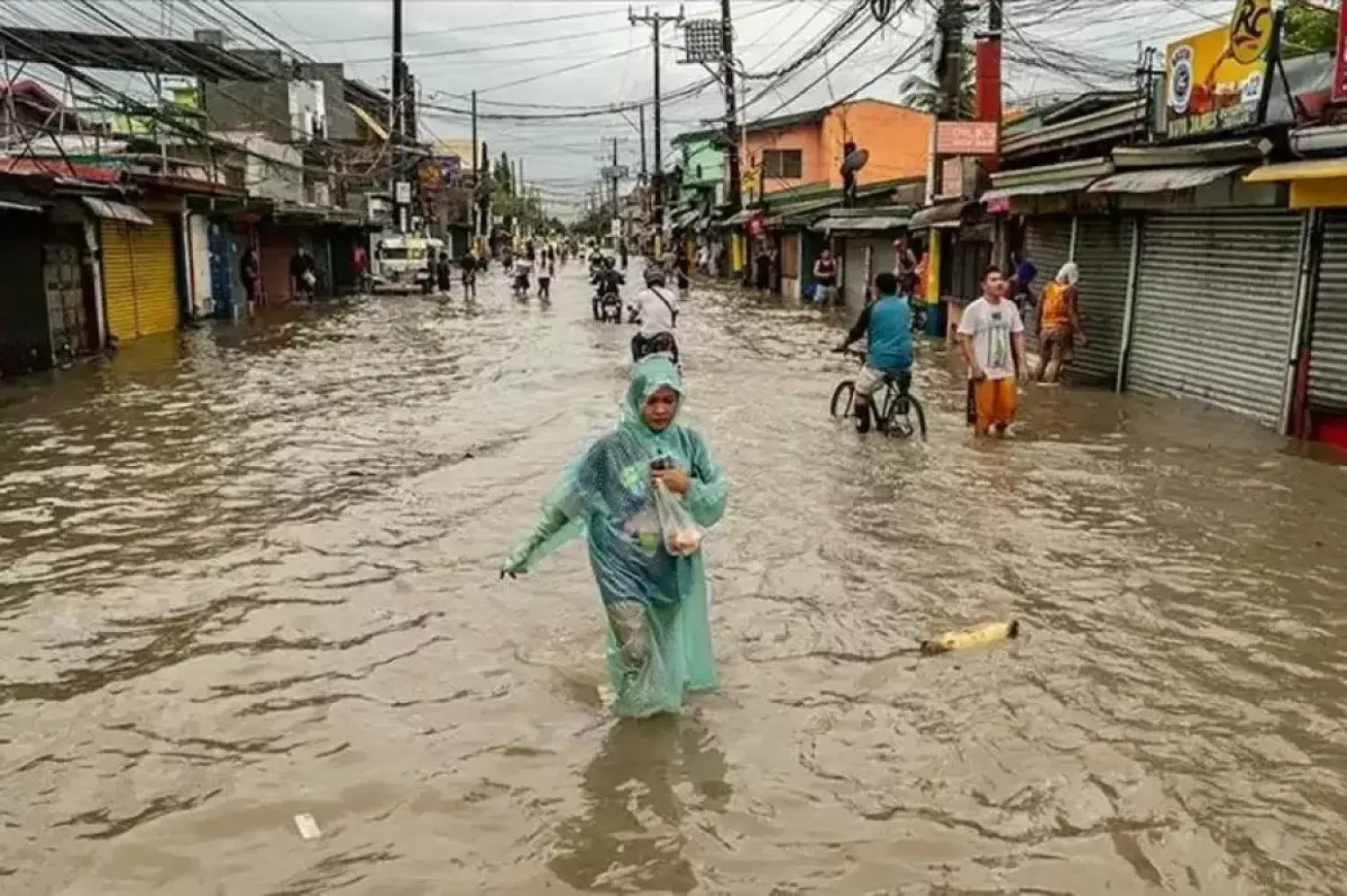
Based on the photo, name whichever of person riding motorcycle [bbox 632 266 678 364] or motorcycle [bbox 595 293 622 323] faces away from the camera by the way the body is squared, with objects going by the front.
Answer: the person riding motorcycle

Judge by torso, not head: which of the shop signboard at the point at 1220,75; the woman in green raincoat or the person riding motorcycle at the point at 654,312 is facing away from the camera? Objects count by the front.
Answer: the person riding motorcycle

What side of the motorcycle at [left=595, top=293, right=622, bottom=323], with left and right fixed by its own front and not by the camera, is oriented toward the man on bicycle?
front

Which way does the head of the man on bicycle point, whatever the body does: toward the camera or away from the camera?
away from the camera

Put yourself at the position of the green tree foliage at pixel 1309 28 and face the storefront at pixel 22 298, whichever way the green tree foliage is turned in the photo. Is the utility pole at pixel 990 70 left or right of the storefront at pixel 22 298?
right

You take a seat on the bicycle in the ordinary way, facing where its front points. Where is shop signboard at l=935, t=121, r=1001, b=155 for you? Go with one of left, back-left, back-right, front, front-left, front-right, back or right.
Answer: front-right

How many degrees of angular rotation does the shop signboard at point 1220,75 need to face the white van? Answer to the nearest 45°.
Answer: approximately 90° to its right

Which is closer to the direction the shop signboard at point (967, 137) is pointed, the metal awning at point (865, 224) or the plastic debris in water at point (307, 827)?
the plastic debris in water

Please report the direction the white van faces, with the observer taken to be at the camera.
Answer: facing the viewer

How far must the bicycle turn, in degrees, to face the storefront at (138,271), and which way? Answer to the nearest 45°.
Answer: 0° — it already faces it

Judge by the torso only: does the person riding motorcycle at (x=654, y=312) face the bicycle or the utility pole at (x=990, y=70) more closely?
the utility pole

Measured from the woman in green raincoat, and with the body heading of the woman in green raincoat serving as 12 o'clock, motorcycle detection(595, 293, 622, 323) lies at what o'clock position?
The motorcycle is roughly at 6 o'clock from the woman in green raincoat.

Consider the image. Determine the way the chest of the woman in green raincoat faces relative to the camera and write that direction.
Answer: toward the camera

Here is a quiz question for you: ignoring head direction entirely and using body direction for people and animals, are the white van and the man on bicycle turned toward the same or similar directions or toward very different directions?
very different directions
